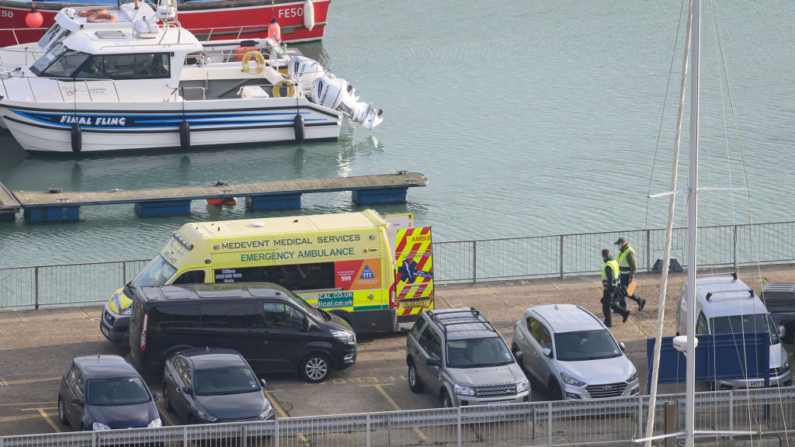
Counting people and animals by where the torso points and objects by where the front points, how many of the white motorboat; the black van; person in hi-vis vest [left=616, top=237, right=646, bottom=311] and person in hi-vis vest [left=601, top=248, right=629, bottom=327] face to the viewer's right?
1

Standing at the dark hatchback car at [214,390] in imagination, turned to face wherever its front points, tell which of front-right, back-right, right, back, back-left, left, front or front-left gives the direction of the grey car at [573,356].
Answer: front-left

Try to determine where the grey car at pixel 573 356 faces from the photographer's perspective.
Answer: facing the viewer and to the right of the viewer

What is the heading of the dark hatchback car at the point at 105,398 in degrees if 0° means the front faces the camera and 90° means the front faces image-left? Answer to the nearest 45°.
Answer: approximately 315°

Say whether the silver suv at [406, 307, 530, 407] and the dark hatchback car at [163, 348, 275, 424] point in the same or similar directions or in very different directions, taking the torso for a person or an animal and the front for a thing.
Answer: same or similar directions

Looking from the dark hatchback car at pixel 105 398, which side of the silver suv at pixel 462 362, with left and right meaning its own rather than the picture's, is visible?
right

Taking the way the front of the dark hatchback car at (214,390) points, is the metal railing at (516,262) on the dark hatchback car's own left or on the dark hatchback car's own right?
on the dark hatchback car's own left

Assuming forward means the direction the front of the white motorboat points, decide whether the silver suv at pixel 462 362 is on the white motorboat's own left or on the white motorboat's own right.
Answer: on the white motorboat's own left

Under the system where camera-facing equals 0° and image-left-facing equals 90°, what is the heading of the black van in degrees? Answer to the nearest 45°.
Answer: approximately 270°

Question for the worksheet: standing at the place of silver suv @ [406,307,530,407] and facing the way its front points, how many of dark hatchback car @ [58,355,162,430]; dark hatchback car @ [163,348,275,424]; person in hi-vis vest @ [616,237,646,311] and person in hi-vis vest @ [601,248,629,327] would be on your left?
2
